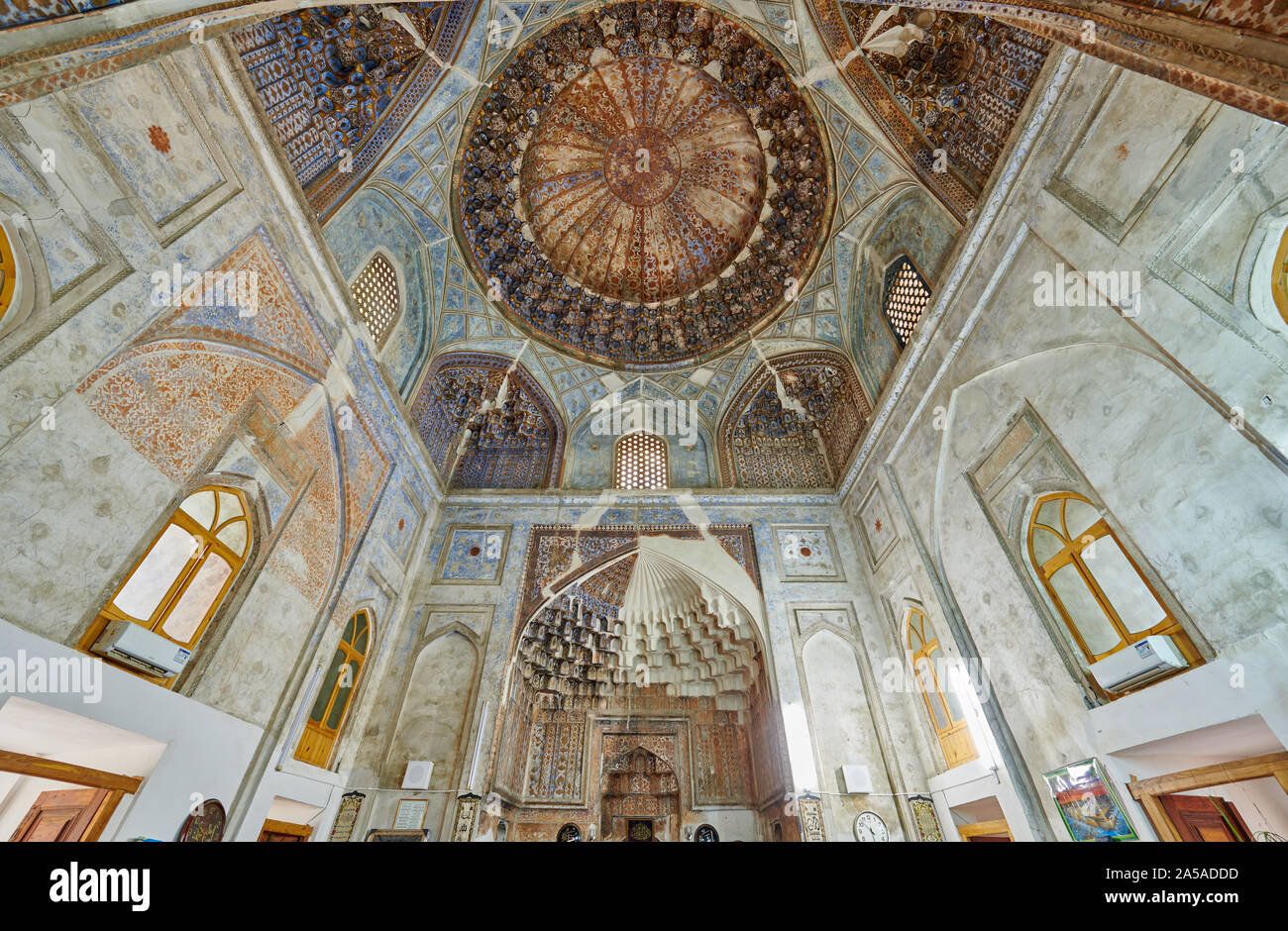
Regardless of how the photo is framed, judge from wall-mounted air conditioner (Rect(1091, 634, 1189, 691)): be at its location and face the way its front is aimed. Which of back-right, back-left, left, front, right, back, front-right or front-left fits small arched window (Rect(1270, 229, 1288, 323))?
left

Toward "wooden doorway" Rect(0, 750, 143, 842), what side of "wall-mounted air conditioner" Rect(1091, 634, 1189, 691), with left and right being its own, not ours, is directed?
front

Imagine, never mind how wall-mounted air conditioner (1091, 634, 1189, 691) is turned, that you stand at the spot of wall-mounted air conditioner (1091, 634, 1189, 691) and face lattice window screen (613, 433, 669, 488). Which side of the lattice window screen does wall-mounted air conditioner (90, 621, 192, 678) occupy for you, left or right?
left

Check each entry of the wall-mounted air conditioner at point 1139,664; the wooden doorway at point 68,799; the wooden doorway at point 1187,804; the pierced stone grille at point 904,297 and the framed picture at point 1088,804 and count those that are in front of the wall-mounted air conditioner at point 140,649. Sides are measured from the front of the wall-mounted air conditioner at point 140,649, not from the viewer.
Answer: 4

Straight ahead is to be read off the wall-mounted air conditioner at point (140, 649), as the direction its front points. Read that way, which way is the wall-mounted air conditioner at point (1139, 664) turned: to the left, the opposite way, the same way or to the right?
the opposite way

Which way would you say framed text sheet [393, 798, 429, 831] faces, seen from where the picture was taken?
facing the viewer

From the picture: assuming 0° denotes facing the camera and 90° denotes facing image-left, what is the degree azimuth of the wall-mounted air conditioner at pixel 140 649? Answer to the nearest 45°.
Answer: approximately 315°

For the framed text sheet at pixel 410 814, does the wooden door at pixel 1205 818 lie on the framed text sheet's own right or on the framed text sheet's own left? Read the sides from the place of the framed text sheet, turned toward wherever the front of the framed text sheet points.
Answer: on the framed text sheet's own left

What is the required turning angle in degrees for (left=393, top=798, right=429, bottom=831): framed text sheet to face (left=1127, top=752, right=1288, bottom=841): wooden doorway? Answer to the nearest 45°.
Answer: approximately 45° to its left

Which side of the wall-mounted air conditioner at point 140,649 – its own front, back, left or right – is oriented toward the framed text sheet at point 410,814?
left

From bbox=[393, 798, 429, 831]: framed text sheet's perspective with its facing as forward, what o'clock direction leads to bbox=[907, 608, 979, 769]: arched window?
The arched window is roughly at 10 o'clock from the framed text sheet.

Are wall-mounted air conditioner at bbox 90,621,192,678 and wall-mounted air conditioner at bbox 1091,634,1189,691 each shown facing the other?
yes

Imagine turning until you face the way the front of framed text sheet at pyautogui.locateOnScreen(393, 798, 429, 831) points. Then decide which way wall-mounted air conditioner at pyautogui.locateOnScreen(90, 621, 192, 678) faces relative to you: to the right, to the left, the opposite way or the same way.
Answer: to the left

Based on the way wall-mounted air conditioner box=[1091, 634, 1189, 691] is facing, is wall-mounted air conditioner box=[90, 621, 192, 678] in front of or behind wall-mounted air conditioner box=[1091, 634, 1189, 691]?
in front

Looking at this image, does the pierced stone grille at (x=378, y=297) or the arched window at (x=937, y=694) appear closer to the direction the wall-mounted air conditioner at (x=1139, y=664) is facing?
the pierced stone grille
